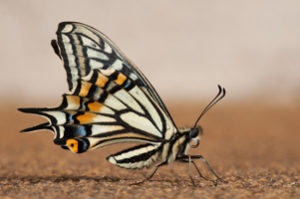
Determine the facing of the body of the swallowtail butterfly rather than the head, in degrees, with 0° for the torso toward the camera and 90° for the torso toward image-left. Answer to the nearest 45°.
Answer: approximately 270°
